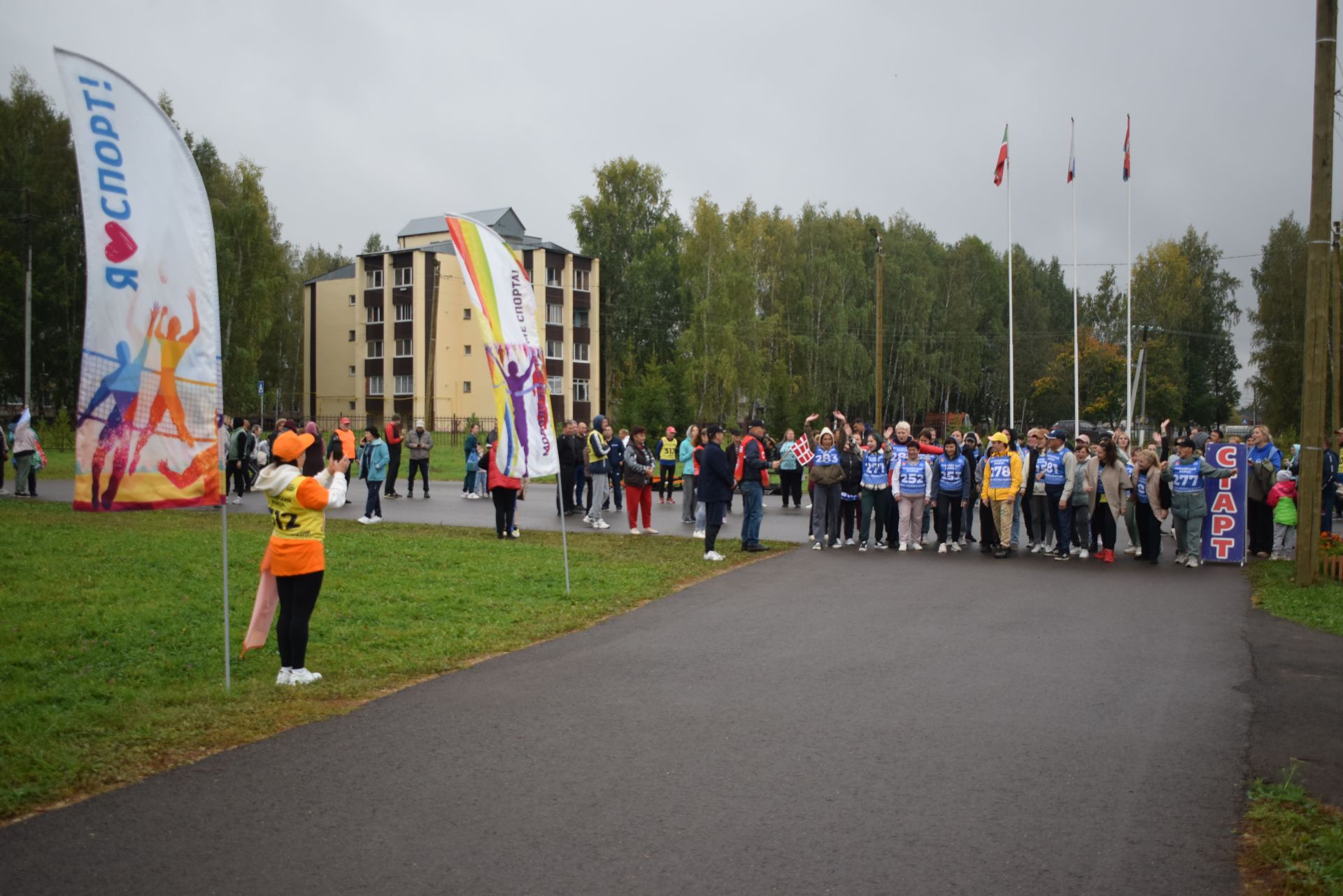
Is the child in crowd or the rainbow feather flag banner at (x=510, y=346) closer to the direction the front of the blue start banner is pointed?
the rainbow feather flag banner

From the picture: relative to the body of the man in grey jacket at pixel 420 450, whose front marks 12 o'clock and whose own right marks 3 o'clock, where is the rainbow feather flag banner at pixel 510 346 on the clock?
The rainbow feather flag banner is roughly at 12 o'clock from the man in grey jacket.

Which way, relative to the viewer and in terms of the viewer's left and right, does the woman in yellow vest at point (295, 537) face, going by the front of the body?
facing away from the viewer and to the right of the viewer

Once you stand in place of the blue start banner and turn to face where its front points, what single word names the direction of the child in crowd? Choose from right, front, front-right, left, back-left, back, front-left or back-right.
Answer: back-left

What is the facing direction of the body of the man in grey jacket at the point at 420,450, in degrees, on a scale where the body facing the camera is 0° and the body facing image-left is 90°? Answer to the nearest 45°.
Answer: approximately 0°

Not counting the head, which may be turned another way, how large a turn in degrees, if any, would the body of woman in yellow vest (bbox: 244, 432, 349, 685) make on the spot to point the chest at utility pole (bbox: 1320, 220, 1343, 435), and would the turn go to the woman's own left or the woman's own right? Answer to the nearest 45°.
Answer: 0° — they already face it

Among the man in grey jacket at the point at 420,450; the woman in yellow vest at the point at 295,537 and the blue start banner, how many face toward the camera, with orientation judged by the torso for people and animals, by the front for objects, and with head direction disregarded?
2

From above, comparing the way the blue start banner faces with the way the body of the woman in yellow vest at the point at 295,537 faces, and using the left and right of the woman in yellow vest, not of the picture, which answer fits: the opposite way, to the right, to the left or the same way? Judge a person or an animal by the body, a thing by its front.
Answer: the opposite way

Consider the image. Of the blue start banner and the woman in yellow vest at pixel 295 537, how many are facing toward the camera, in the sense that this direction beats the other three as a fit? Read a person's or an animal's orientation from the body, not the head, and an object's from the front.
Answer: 1

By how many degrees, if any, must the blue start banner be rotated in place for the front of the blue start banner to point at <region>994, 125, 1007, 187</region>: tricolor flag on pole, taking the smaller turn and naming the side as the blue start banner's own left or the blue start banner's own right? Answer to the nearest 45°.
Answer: approximately 180°

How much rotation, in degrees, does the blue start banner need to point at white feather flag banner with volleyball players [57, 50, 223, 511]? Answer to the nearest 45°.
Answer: approximately 45° to its right

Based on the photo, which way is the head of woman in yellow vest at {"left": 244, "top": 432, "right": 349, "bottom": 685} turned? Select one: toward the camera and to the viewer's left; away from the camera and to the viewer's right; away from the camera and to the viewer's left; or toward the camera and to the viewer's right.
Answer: away from the camera and to the viewer's right
